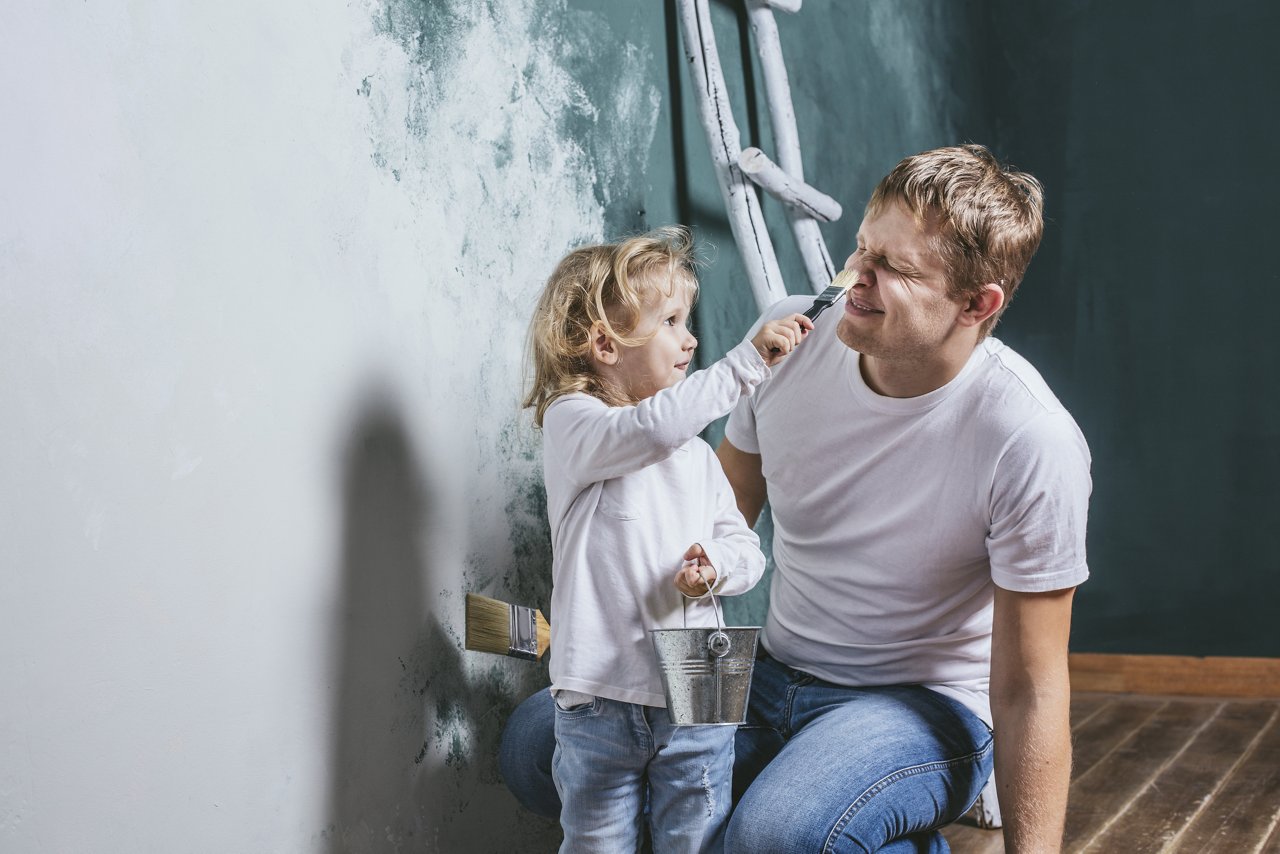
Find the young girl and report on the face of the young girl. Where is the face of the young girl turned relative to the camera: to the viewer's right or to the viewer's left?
to the viewer's right

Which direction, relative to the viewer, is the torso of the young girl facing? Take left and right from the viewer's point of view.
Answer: facing the viewer and to the right of the viewer

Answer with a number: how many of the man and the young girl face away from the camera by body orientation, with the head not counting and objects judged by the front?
0

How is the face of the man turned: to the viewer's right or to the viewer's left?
to the viewer's left

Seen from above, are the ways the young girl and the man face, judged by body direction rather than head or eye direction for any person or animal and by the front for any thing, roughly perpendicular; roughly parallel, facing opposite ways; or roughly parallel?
roughly perpendicular

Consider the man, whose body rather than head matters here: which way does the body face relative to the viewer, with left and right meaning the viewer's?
facing the viewer and to the left of the viewer
